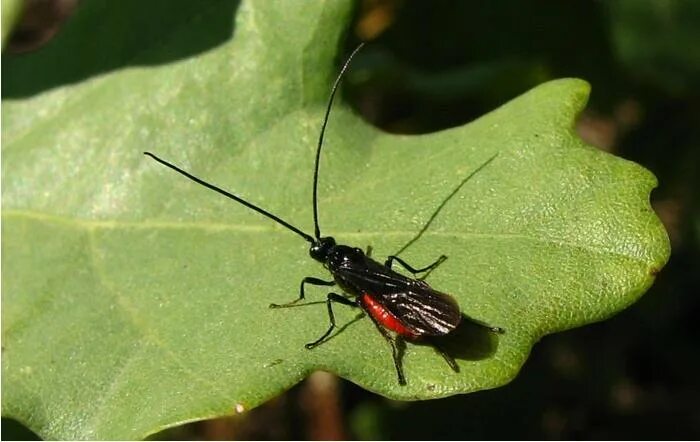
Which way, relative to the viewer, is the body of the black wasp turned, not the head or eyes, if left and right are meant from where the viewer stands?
facing away from the viewer and to the left of the viewer
